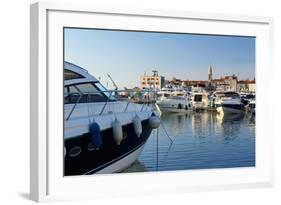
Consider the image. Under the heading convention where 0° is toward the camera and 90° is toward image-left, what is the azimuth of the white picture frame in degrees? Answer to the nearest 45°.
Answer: approximately 315°
